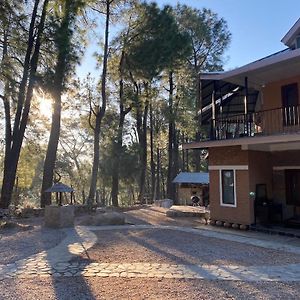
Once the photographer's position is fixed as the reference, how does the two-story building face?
facing the viewer and to the left of the viewer

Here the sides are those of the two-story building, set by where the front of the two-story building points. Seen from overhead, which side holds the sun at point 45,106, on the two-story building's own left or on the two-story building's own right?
on the two-story building's own right
